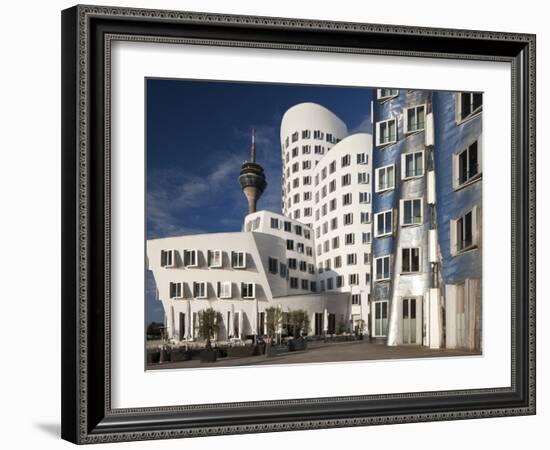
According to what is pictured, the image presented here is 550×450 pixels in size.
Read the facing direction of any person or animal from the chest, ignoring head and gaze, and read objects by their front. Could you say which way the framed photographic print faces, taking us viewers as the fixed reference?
facing the viewer and to the right of the viewer
